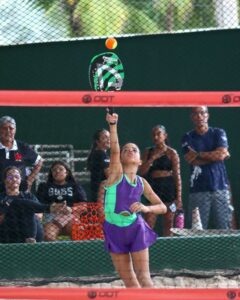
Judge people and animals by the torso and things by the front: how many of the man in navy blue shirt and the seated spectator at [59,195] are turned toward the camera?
2

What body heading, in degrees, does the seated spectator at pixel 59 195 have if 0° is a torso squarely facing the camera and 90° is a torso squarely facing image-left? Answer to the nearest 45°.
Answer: approximately 0°

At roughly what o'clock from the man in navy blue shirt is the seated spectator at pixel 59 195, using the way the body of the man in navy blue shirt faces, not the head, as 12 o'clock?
The seated spectator is roughly at 3 o'clock from the man in navy blue shirt.

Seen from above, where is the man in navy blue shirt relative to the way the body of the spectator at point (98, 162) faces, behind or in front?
in front
